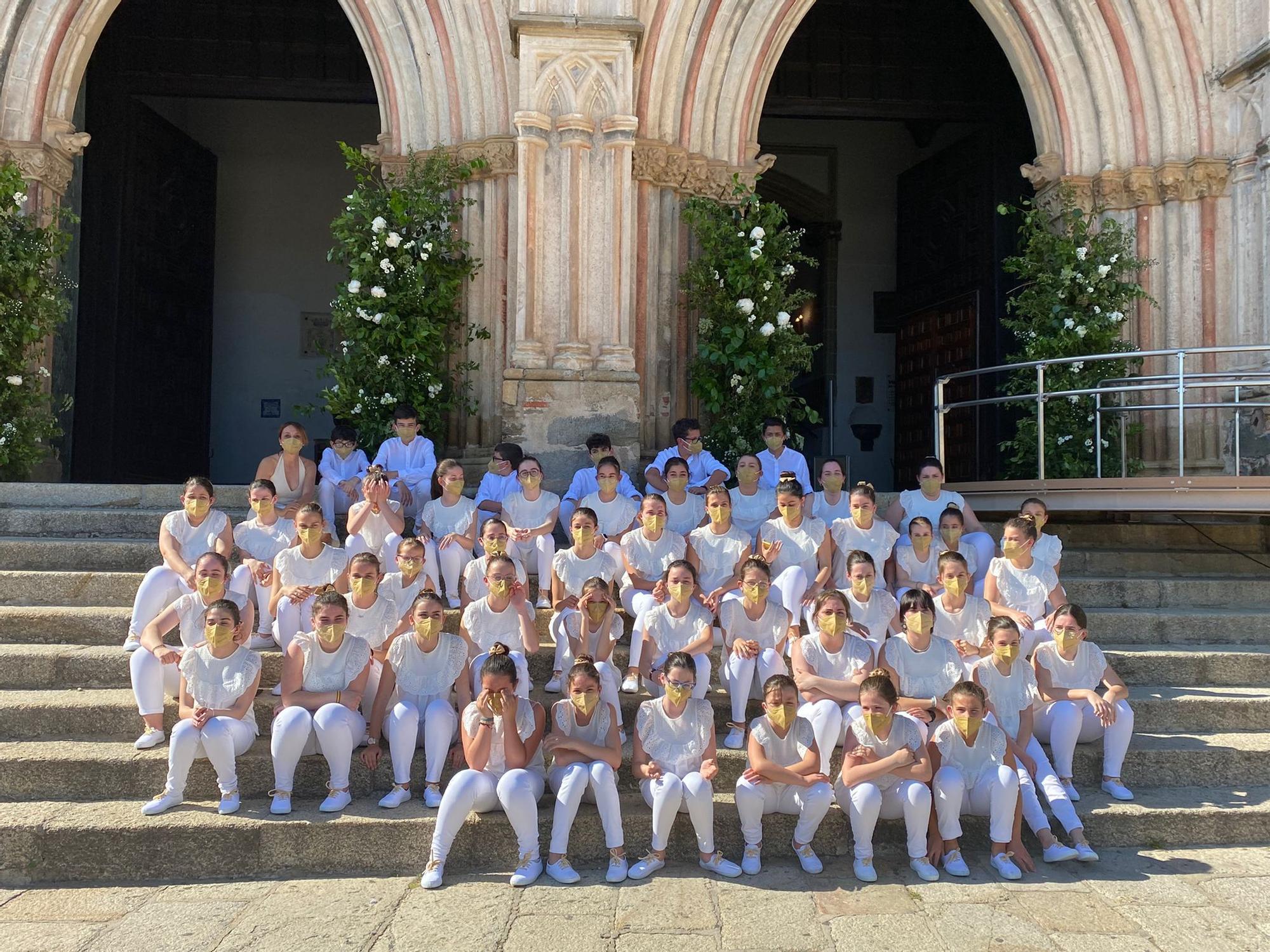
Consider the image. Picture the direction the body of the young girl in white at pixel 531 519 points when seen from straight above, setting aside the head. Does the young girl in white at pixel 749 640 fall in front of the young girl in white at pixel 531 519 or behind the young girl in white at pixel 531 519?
in front

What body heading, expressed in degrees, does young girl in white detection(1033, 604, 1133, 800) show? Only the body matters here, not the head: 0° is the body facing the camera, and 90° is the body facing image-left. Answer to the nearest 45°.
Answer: approximately 0°

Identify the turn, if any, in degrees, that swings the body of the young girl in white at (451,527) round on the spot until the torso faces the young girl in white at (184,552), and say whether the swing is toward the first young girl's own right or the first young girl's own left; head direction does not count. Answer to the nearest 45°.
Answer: approximately 90° to the first young girl's own right

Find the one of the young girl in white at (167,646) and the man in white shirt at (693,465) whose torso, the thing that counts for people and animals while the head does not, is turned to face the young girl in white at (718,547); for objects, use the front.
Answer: the man in white shirt

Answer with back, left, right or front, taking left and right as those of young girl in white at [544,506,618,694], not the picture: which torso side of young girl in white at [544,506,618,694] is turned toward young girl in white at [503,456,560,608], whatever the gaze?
back

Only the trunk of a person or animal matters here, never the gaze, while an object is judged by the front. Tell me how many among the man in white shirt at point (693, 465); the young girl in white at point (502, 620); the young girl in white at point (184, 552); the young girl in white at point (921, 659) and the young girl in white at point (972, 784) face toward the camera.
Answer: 5

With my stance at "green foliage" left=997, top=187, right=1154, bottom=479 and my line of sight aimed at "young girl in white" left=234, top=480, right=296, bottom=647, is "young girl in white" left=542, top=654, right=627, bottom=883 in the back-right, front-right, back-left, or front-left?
front-left

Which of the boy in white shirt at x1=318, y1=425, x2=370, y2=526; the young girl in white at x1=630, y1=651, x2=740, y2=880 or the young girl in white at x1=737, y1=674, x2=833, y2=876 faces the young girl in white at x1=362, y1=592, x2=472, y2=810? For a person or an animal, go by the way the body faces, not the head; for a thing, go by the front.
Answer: the boy in white shirt

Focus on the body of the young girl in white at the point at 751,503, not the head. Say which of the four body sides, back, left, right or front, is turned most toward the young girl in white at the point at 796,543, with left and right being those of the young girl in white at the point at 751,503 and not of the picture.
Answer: front

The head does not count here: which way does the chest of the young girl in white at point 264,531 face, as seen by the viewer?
toward the camera

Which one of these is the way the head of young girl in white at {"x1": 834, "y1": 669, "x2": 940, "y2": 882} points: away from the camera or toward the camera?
toward the camera

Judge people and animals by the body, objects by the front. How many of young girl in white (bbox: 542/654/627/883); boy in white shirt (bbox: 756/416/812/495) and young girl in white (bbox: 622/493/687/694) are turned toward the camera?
3

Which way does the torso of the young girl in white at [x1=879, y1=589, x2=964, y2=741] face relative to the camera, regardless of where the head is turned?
toward the camera

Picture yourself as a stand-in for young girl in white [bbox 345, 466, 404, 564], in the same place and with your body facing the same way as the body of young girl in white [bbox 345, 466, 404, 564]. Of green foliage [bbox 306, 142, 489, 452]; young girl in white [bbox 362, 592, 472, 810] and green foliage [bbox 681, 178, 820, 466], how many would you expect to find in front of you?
1

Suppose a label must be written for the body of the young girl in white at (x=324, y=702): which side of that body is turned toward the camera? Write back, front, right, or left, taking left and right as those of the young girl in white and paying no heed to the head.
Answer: front

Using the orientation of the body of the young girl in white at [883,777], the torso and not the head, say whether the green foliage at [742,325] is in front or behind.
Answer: behind

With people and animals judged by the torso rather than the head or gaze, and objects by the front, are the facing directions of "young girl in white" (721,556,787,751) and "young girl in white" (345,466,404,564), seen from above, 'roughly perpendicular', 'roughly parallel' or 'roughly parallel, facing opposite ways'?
roughly parallel

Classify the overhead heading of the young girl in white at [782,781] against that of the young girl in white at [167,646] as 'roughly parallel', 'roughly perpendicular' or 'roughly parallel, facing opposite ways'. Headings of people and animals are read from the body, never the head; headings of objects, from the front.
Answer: roughly parallel

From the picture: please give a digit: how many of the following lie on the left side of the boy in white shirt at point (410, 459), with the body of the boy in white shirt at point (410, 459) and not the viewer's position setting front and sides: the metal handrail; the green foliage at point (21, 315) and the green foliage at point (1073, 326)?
2

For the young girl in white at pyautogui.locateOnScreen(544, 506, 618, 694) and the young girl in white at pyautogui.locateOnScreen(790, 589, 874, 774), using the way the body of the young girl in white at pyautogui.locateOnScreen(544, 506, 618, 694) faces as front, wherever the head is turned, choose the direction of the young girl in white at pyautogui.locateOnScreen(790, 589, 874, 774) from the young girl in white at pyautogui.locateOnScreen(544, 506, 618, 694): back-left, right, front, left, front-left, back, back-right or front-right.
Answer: front-left
